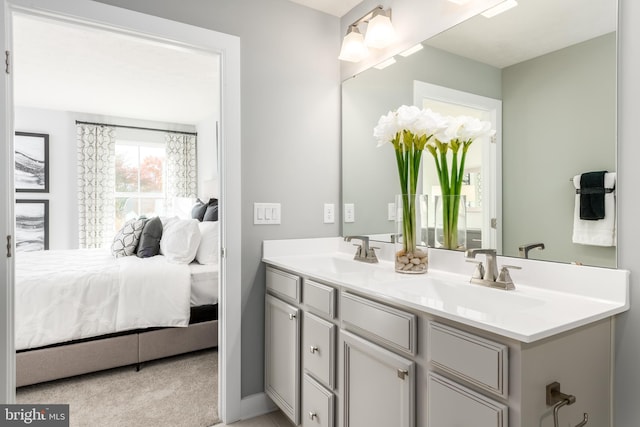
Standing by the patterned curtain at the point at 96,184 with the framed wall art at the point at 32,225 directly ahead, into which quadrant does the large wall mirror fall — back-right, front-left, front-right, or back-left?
back-left

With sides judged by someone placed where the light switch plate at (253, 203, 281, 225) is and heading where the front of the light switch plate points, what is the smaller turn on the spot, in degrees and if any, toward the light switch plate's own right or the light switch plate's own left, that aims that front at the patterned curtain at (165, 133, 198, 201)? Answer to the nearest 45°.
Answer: approximately 180°

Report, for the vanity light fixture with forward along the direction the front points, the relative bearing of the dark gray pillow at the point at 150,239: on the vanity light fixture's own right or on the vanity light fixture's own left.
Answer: on the vanity light fixture's own right

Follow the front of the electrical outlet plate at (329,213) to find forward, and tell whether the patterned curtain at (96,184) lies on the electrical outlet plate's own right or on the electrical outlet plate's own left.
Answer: on the electrical outlet plate's own right

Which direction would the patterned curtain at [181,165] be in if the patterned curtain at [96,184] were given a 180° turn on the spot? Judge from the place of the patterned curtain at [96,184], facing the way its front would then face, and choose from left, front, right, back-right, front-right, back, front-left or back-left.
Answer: right

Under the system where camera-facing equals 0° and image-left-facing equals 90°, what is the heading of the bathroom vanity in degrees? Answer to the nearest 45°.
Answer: approximately 45°

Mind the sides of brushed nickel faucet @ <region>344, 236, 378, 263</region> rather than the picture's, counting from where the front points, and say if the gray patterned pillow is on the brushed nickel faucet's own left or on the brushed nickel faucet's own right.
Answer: on the brushed nickel faucet's own right

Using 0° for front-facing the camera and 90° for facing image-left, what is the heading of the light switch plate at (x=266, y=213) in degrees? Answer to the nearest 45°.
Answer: approximately 0°

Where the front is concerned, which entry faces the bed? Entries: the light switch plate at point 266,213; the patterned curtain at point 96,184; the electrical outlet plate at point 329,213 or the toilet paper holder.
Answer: the patterned curtain

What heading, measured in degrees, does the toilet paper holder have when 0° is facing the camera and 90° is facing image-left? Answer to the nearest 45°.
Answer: approximately 315°

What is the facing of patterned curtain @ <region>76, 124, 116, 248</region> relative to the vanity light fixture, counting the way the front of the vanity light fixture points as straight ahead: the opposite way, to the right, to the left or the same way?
to the left

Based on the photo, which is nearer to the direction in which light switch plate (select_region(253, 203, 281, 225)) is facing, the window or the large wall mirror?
the large wall mirror

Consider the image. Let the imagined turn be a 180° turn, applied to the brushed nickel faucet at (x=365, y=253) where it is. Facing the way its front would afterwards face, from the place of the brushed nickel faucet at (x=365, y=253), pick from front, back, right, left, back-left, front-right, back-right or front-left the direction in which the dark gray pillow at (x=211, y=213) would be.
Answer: left
